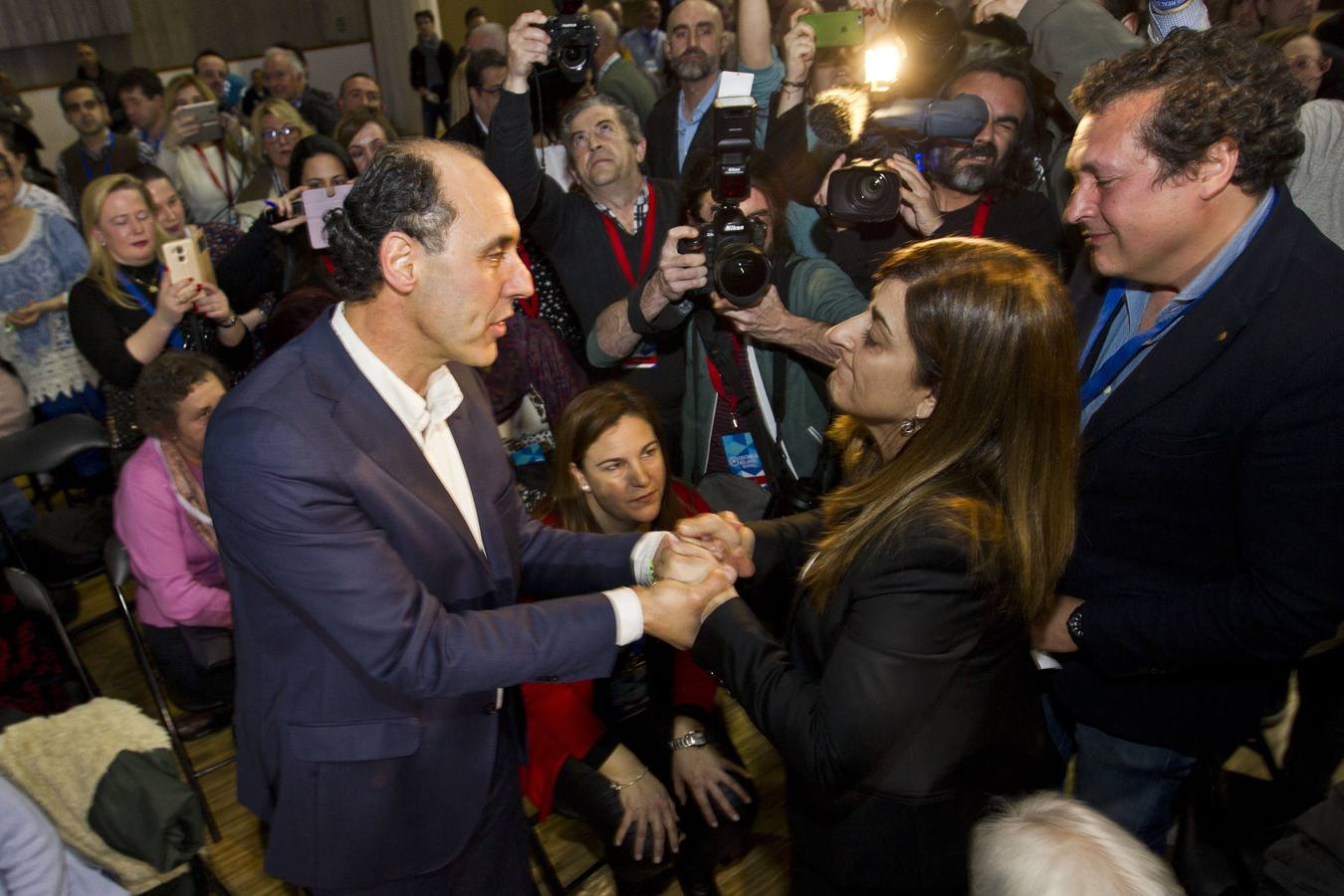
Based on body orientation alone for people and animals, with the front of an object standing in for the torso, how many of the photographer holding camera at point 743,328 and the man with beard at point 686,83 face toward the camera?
2

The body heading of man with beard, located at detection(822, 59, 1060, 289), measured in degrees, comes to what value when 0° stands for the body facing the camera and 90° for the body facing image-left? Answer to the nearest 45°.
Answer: approximately 45°

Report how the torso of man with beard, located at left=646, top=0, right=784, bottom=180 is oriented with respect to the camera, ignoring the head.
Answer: toward the camera

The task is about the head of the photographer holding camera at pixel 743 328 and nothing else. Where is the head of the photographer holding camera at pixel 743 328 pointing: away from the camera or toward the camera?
toward the camera

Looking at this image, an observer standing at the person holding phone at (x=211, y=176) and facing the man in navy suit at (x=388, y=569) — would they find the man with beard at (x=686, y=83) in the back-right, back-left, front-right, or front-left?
front-left

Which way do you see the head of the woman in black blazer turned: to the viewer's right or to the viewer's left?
to the viewer's left

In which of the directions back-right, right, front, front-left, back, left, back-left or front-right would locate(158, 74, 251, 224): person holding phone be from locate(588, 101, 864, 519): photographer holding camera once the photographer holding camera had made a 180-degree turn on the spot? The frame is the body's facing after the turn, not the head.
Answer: front-left

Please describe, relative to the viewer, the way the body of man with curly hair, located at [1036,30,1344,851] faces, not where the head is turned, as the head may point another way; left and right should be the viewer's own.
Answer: facing the viewer and to the left of the viewer

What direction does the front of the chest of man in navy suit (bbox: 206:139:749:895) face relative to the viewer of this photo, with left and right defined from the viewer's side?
facing the viewer and to the right of the viewer

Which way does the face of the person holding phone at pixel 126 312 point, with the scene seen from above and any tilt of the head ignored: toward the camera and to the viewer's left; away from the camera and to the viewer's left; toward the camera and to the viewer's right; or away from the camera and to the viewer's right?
toward the camera and to the viewer's right

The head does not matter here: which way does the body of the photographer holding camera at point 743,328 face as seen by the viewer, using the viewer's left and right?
facing the viewer

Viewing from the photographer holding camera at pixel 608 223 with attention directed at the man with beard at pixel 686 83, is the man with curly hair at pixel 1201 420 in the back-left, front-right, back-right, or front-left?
back-right

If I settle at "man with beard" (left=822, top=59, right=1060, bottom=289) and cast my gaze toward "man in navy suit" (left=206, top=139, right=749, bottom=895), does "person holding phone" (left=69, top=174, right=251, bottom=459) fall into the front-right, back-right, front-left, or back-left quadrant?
front-right

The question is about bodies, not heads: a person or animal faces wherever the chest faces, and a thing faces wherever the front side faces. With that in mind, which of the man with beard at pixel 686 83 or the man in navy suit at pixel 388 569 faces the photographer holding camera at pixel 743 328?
the man with beard

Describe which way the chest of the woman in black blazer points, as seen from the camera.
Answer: to the viewer's left
